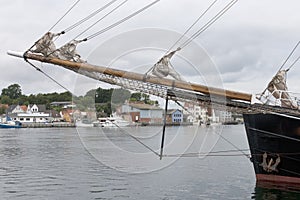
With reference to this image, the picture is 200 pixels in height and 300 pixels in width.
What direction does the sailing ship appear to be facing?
to the viewer's left
